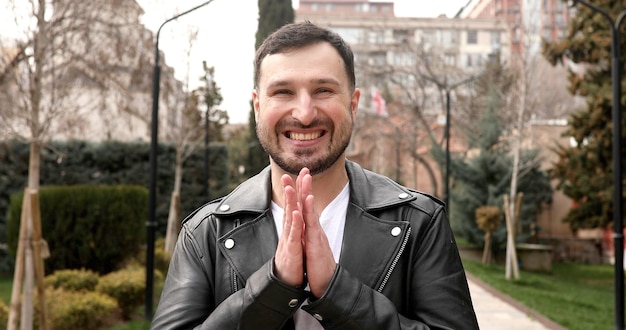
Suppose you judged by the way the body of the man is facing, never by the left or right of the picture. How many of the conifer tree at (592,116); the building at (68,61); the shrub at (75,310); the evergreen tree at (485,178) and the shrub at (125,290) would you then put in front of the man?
0

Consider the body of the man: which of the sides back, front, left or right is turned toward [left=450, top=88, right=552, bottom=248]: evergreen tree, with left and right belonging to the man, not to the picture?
back

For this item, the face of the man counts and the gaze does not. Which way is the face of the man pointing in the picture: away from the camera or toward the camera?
toward the camera

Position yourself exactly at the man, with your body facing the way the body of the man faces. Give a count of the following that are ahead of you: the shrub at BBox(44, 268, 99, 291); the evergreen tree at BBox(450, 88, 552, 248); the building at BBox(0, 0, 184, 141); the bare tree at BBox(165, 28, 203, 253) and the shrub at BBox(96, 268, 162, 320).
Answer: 0

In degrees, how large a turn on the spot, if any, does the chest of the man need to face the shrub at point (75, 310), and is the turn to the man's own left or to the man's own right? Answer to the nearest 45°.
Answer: approximately 135° to the man's own right

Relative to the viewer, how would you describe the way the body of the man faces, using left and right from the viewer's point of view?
facing the viewer

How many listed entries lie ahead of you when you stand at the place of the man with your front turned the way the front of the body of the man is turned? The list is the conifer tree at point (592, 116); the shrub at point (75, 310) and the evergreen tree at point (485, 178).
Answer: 0

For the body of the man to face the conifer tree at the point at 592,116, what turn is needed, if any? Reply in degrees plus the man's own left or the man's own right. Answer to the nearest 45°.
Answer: approximately 135° to the man's own left

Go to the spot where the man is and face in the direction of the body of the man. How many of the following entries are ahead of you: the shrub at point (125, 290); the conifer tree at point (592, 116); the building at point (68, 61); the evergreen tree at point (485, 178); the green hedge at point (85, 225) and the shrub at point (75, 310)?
0

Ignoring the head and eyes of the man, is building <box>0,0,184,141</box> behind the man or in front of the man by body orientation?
behind

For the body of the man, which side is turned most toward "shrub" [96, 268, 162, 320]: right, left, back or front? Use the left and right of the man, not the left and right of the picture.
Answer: back

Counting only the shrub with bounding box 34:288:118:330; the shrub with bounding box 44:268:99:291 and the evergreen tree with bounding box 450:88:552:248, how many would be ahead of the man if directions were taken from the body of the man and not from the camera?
0
